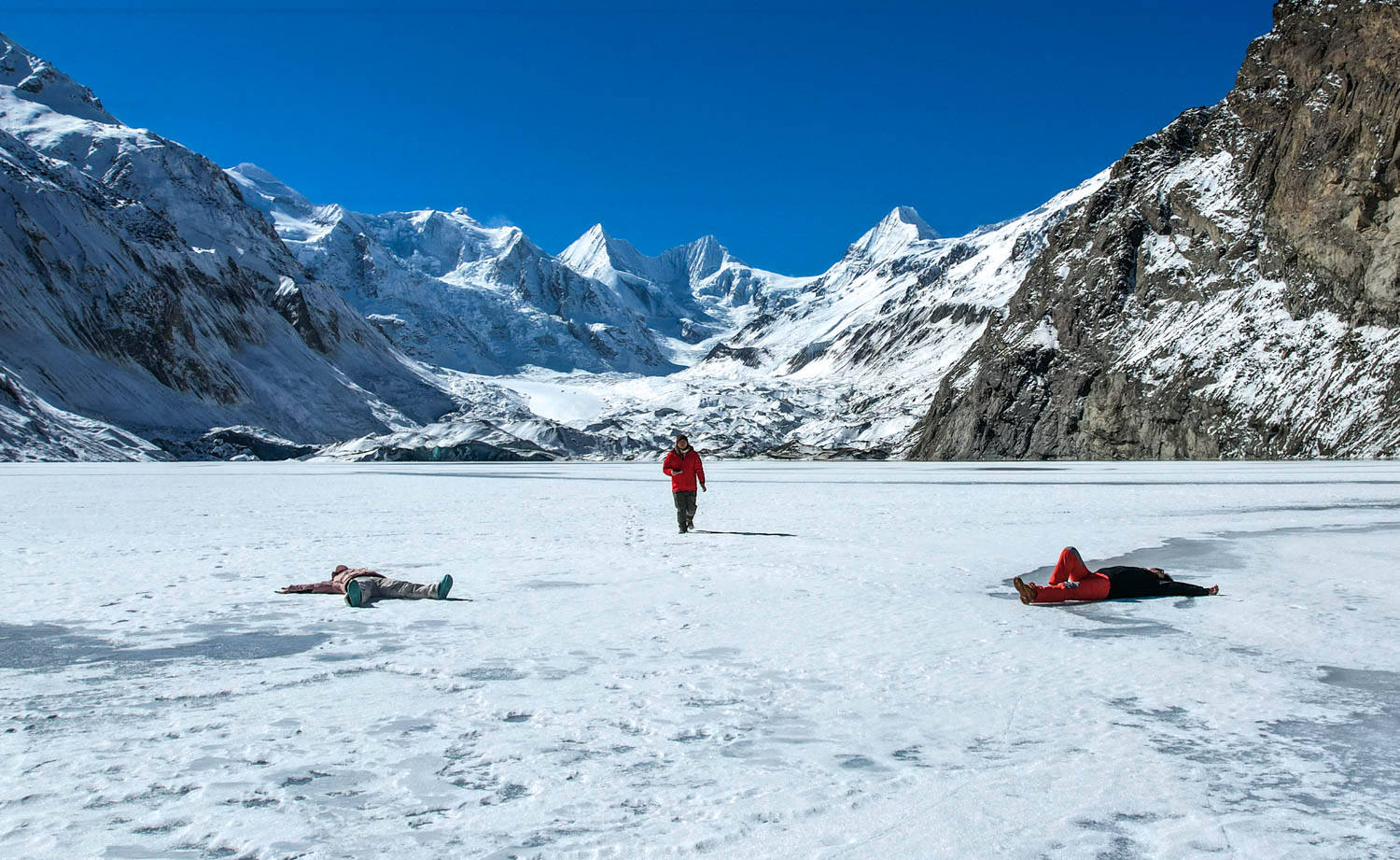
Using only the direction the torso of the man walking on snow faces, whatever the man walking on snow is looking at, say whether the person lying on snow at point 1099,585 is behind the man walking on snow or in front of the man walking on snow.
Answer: in front

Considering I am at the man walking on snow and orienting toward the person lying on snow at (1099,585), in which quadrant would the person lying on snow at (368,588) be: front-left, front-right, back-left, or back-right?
front-right

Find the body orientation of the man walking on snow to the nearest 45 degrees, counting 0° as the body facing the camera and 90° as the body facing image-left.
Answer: approximately 0°

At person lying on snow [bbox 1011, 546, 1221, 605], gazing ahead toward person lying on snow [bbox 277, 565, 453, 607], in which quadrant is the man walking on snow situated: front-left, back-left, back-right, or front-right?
front-right

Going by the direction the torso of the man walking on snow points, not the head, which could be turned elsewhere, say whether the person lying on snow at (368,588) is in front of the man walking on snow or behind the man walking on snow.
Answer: in front
